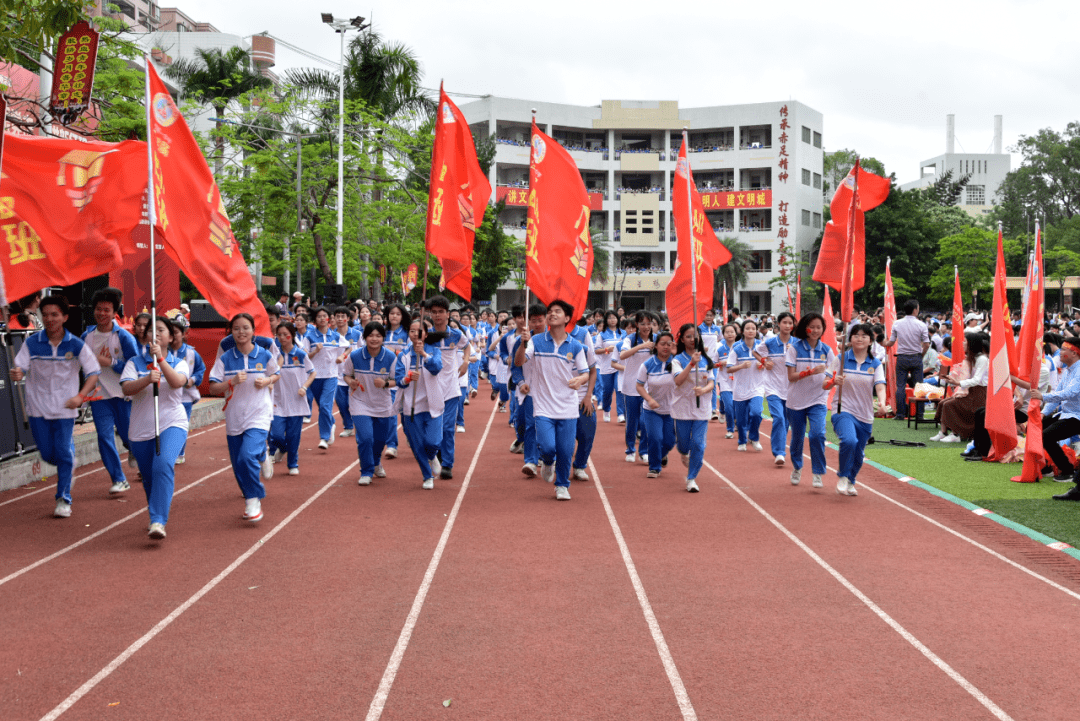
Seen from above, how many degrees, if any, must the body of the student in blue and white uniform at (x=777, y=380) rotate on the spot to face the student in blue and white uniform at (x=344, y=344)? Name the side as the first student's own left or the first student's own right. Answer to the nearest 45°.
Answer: approximately 90° to the first student's own right

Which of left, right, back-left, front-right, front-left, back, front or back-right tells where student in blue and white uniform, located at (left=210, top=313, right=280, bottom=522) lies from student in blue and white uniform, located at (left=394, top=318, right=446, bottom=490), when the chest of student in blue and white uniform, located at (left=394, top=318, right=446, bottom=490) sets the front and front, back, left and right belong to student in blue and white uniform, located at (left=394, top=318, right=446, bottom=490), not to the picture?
front-right

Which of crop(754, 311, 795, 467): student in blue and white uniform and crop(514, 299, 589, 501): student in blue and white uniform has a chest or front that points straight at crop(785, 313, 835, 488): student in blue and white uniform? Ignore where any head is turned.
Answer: crop(754, 311, 795, 467): student in blue and white uniform

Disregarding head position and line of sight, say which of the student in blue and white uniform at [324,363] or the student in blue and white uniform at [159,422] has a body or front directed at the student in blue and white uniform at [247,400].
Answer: the student in blue and white uniform at [324,363]

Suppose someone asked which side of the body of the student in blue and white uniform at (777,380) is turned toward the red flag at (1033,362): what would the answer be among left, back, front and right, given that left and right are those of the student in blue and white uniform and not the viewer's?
left

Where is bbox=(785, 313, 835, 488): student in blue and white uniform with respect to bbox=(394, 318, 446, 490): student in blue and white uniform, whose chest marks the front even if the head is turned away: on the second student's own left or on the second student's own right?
on the second student's own left

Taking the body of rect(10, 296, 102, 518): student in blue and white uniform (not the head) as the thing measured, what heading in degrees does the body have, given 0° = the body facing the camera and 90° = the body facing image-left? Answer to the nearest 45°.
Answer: approximately 0°
